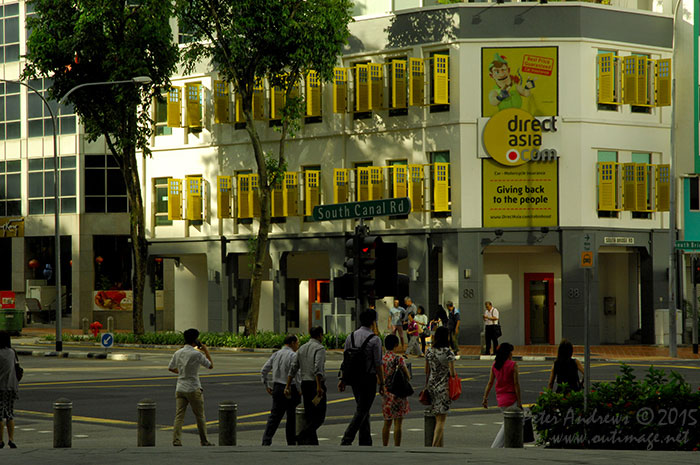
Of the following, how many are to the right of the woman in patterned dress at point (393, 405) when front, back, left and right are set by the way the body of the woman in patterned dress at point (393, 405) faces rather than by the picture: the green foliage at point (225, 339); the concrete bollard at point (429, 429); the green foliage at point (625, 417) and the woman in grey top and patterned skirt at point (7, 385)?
2

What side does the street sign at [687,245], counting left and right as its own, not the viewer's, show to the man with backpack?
front

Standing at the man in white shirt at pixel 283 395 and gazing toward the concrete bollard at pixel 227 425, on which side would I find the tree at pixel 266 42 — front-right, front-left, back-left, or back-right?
back-right

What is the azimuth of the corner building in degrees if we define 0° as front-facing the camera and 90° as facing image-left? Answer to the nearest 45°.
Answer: approximately 0°

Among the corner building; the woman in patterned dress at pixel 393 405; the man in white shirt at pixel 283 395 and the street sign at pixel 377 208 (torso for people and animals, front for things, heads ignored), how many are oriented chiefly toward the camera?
2

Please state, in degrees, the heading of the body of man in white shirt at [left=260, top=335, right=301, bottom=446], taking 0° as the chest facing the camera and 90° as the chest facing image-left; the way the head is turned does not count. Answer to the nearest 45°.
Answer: approximately 225°

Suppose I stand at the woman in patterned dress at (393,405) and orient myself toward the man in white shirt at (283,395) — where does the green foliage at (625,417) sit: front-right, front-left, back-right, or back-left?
back-left
